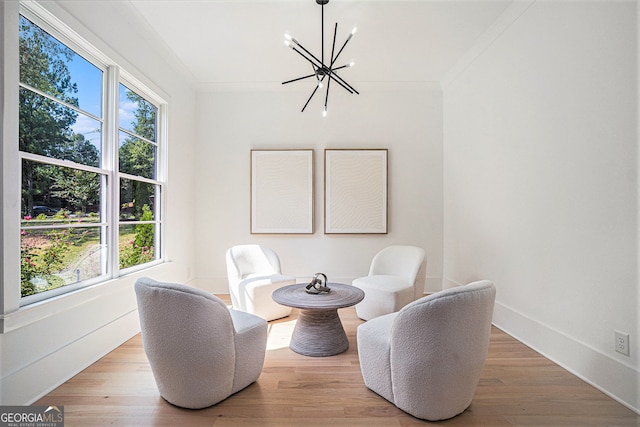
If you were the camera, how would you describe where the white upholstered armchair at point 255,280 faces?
facing the viewer and to the right of the viewer

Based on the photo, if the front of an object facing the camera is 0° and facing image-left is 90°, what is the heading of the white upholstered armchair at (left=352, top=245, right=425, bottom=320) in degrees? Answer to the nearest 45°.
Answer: approximately 45°

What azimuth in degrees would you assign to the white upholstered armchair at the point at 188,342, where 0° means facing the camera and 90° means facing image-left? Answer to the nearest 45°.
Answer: approximately 225°

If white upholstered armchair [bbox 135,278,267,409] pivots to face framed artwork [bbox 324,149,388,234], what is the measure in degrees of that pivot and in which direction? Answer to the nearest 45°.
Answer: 0° — it already faces it

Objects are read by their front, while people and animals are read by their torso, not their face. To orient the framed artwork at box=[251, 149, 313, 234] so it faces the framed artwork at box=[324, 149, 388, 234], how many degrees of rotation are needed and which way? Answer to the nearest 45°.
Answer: approximately 90° to its left

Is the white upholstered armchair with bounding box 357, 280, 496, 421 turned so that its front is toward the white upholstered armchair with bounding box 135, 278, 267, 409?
no

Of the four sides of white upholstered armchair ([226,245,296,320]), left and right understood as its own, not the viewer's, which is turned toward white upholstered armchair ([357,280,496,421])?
front

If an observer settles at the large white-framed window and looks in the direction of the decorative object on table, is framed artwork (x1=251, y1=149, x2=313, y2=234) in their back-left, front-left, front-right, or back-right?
front-left

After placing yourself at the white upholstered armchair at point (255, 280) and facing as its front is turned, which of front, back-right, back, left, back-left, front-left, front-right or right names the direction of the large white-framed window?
right

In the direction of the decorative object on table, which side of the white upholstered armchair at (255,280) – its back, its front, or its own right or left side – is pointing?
front

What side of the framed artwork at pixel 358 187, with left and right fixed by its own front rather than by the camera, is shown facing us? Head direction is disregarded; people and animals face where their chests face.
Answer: front

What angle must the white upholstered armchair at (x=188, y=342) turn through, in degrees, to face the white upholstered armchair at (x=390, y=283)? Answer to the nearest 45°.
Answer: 0° — it already faces it

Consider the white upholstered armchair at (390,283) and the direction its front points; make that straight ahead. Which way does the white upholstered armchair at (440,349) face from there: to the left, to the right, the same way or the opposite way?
to the right

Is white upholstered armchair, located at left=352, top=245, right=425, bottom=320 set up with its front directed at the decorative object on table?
yes

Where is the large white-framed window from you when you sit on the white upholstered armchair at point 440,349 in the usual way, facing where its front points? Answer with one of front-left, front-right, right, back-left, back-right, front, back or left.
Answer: front-left

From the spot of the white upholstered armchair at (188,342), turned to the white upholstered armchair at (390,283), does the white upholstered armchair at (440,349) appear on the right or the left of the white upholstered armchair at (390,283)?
right

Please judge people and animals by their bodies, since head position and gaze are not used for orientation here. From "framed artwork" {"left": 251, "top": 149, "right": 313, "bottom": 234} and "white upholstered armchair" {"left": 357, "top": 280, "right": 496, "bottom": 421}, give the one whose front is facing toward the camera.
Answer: the framed artwork

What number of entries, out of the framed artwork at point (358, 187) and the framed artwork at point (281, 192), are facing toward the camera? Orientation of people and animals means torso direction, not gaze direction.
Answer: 2

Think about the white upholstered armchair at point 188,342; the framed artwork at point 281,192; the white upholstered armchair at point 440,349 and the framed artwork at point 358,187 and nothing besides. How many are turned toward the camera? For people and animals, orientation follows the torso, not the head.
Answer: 2

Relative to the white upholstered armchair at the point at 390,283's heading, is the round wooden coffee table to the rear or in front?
in front

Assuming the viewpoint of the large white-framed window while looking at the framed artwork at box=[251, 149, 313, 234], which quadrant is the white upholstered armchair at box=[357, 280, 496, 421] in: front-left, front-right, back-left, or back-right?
front-right

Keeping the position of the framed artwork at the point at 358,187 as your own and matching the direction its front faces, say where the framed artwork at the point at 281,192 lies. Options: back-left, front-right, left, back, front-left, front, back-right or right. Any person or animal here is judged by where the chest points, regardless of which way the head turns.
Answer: right

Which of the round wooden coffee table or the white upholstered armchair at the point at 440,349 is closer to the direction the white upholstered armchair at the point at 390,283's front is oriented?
the round wooden coffee table

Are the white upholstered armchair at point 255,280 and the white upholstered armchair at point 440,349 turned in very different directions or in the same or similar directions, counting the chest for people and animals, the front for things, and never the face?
very different directions
